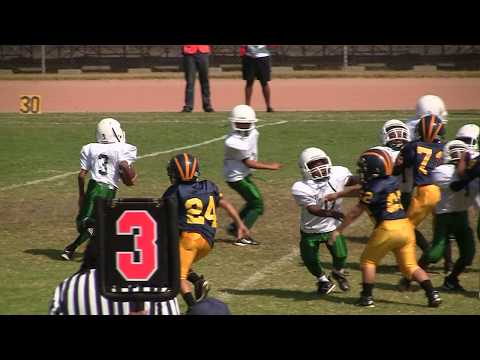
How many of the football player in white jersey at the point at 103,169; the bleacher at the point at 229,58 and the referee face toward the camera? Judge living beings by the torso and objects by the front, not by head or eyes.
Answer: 1

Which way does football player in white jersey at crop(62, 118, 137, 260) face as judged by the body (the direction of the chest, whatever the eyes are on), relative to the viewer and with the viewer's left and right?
facing away from the viewer and to the right of the viewer

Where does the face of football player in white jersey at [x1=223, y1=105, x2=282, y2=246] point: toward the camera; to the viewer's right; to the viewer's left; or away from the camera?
toward the camera

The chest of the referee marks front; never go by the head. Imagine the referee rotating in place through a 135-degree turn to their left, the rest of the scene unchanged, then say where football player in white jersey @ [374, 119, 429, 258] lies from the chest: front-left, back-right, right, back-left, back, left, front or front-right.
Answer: back

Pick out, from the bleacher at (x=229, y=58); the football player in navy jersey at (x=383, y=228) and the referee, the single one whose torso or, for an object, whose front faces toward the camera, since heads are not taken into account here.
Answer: the bleacher

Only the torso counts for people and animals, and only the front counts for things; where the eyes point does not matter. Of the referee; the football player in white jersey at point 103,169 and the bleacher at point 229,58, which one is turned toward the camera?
the bleacher

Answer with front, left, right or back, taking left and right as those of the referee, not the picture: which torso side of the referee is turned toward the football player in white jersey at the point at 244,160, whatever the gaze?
front

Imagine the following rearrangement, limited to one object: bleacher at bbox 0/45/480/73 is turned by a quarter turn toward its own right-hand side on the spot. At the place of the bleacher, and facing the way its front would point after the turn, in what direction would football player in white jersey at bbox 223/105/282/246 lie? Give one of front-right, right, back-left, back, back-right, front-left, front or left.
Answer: left

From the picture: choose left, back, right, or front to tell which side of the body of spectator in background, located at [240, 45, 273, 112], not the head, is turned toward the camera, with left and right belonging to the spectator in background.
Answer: front

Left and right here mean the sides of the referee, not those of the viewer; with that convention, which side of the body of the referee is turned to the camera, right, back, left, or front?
back

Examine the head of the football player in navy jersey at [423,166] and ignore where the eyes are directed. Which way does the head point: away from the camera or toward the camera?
away from the camera

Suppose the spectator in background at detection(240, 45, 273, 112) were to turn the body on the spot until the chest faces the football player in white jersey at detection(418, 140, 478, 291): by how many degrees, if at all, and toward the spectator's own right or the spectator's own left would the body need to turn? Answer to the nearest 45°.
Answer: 0° — they already face them

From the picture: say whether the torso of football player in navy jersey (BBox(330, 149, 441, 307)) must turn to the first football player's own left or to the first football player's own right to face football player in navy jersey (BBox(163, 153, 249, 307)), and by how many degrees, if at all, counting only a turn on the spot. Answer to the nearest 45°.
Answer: approximately 45° to the first football player's own left

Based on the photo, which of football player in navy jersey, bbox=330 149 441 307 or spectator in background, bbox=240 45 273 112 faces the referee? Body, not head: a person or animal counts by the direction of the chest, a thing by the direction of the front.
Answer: the spectator in background

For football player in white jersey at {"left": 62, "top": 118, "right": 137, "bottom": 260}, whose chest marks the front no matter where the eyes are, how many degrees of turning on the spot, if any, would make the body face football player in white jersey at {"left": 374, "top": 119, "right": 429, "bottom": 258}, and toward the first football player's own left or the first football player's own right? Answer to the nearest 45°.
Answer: approximately 45° to the first football player's own right

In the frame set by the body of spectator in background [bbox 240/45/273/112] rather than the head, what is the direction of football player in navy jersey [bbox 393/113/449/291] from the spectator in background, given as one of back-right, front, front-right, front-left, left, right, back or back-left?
front
